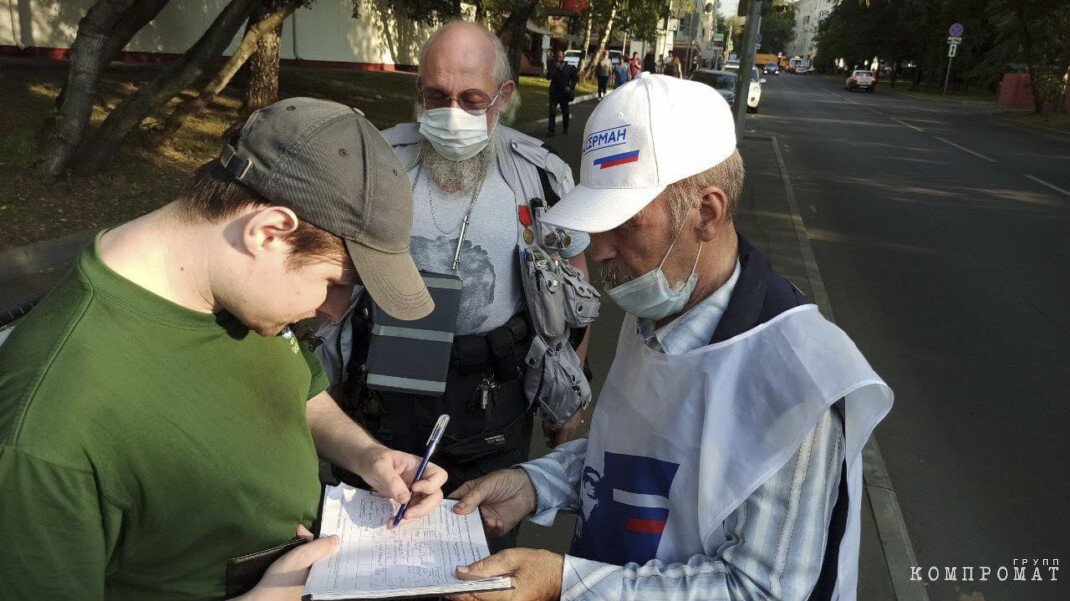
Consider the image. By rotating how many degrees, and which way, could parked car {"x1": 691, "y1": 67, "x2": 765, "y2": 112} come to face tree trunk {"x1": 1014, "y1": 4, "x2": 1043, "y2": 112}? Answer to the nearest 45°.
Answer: approximately 135° to its left

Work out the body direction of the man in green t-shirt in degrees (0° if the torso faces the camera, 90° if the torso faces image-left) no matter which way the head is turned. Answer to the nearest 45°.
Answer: approximately 315°

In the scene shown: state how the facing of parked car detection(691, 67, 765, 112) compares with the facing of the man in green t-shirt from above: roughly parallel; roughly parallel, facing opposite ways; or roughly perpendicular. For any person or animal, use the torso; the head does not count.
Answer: roughly perpendicular

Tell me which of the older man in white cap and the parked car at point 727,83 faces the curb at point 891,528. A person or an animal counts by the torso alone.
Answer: the parked car

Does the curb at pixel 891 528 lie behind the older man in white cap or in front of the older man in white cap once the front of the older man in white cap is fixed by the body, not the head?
behind

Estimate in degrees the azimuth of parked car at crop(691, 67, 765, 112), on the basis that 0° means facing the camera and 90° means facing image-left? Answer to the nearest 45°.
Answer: approximately 0°

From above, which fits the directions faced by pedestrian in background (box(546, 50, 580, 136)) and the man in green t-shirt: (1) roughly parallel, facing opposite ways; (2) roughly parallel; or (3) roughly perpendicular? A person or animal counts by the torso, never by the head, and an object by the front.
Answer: roughly perpendicular

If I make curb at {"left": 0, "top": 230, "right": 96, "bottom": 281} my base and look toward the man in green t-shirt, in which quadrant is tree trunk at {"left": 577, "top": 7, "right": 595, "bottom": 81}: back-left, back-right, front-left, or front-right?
back-left

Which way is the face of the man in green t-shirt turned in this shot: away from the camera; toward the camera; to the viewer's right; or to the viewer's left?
to the viewer's right

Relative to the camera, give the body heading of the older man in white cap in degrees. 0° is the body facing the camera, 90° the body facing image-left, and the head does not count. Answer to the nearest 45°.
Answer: approximately 45°

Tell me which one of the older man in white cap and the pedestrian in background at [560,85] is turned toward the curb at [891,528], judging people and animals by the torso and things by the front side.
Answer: the pedestrian in background

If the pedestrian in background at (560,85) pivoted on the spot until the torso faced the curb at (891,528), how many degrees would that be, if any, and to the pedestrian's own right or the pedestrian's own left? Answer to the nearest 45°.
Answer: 0° — they already face it

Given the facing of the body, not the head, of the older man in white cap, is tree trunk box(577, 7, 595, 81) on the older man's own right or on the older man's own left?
on the older man's own right
